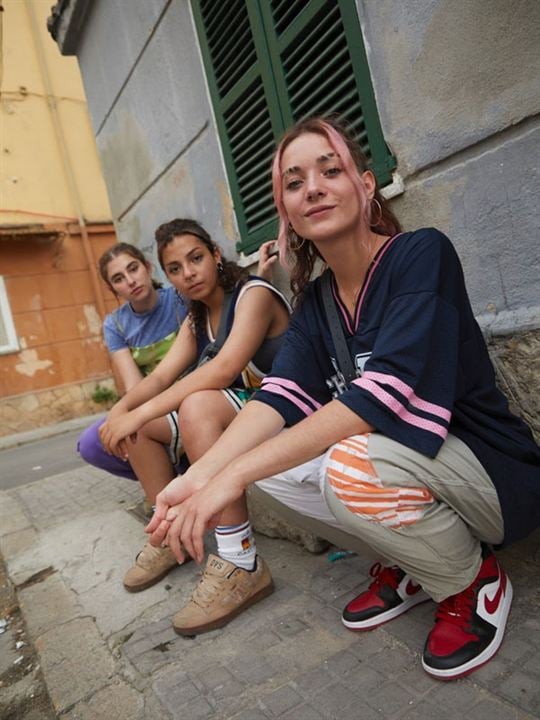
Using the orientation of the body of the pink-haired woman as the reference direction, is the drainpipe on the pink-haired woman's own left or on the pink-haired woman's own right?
on the pink-haired woman's own right

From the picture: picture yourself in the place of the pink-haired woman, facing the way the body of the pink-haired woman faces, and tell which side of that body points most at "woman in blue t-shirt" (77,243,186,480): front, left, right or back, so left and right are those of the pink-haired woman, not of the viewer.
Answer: right

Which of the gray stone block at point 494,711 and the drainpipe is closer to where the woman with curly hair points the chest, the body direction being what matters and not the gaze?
the gray stone block

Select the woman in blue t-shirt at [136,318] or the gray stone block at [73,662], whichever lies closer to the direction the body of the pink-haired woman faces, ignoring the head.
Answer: the gray stone block

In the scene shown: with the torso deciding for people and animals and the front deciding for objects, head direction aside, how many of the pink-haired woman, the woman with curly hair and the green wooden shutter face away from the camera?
0

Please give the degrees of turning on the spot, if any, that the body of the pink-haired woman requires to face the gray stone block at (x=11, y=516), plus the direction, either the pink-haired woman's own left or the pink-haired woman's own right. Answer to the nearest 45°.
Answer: approximately 90° to the pink-haired woman's own right

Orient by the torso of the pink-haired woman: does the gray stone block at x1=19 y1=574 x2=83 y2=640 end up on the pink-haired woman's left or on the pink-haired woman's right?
on the pink-haired woman's right

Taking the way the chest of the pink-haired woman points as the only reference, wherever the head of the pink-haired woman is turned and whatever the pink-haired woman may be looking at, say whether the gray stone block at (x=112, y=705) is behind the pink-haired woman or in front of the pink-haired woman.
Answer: in front

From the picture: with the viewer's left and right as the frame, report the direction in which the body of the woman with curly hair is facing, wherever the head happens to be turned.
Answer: facing the viewer and to the left of the viewer
